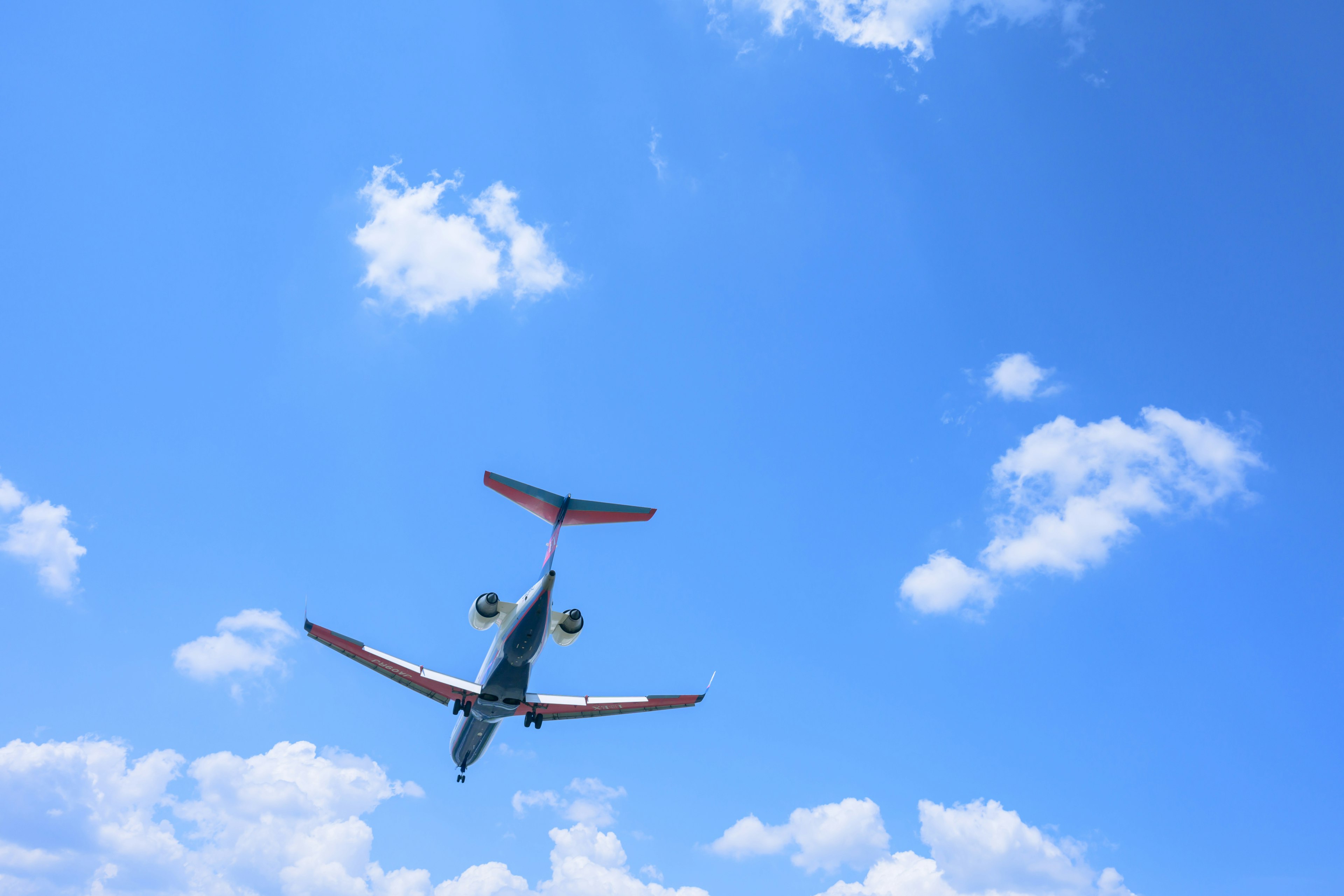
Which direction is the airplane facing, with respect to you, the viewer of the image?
facing away from the viewer
